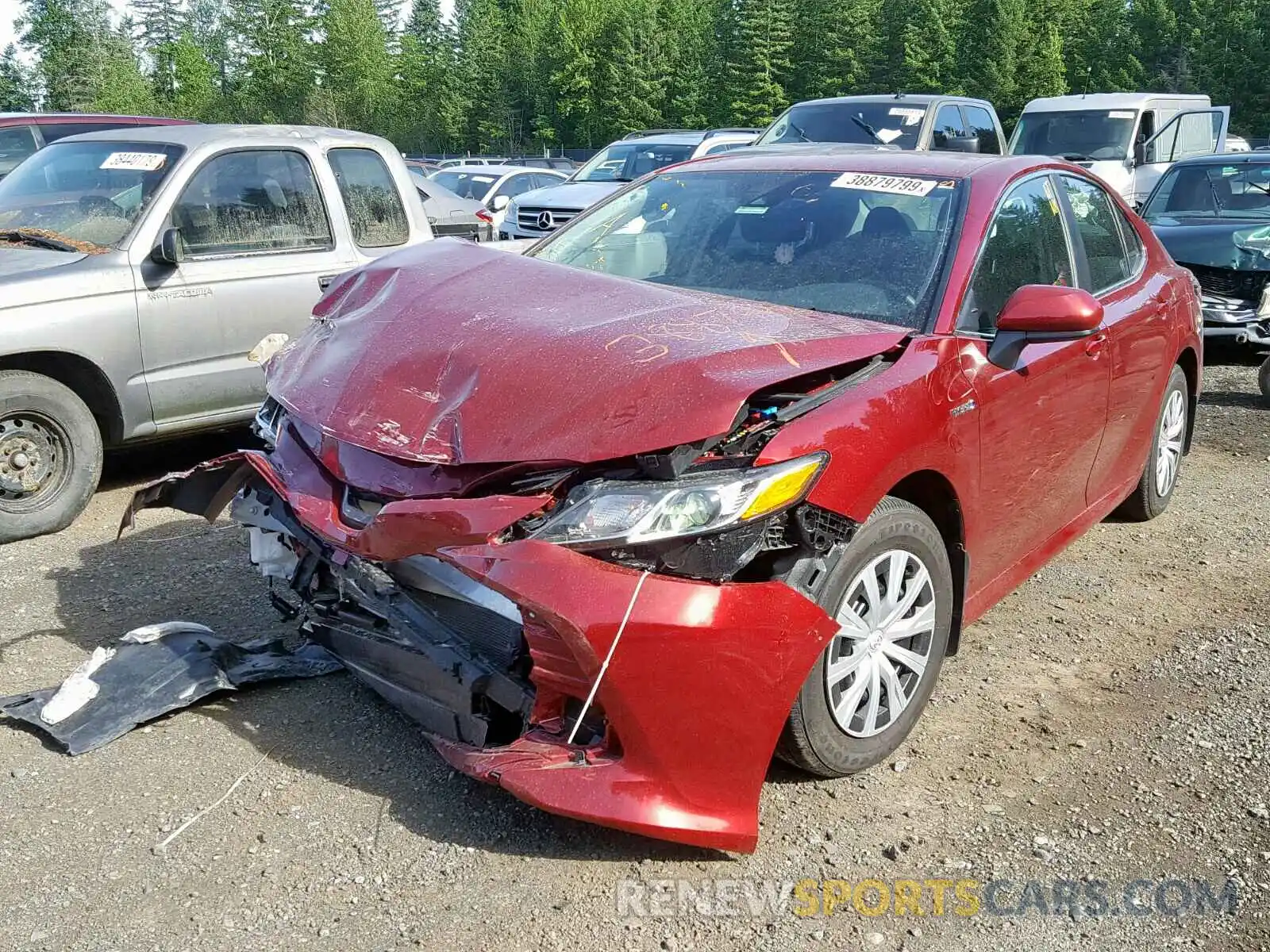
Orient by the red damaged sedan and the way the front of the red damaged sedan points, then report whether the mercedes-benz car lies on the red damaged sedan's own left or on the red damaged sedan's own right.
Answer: on the red damaged sedan's own right

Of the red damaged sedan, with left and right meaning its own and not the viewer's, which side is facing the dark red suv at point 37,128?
right

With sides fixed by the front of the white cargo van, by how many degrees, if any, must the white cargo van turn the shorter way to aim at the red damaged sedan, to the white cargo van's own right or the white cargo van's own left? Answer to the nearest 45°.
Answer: approximately 45° to the white cargo van's own left

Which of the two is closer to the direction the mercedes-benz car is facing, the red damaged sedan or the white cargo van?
the red damaged sedan

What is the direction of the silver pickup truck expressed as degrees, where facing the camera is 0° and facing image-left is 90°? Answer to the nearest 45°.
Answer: approximately 45°

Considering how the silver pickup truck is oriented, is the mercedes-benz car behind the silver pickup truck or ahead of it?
behind

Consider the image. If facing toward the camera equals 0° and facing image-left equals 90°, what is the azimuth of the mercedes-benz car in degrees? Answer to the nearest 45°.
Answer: approximately 45°
